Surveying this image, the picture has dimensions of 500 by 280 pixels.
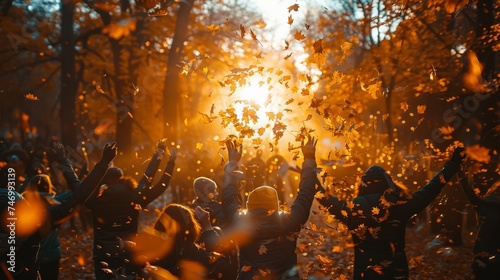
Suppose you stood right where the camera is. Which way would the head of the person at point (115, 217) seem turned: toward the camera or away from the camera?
away from the camera

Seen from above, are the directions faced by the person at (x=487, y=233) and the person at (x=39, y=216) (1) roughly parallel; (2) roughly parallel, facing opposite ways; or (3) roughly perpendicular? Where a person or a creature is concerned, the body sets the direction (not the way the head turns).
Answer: roughly parallel

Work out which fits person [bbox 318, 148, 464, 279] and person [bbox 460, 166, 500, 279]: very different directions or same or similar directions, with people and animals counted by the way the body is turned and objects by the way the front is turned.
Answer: same or similar directions

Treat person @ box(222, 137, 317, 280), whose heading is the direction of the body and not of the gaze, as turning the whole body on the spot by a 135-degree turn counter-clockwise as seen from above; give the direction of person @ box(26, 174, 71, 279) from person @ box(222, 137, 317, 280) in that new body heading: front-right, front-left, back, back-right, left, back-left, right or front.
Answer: right

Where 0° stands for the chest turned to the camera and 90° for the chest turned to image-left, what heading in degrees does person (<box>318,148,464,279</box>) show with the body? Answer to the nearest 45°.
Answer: approximately 180°

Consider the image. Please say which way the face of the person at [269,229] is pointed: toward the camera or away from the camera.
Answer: away from the camera

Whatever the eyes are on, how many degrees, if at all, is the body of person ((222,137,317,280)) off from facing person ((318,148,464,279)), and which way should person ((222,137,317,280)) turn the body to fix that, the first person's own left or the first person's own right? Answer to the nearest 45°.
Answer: approximately 45° to the first person's own right

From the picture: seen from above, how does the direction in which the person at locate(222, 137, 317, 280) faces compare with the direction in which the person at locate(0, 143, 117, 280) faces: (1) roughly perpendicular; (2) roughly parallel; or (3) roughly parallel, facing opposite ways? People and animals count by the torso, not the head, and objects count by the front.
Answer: roughly parallel

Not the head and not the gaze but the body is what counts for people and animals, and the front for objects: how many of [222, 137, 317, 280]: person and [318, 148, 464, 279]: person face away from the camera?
2

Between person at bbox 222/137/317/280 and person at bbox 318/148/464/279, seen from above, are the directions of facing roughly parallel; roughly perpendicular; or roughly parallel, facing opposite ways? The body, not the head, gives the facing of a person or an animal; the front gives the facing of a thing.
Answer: roughly parallel

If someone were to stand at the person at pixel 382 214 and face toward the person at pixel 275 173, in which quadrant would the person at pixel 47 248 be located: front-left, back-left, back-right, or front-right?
front-left

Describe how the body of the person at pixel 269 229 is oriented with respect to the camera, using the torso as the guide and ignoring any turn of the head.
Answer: away from the camera

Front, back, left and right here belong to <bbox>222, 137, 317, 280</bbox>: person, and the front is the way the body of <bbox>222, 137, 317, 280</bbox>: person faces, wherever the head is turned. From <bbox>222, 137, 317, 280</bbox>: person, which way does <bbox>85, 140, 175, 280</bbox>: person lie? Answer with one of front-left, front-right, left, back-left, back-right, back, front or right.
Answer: front-left

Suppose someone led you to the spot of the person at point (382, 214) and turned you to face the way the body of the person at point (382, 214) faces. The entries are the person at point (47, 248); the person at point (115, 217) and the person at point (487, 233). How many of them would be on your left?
2

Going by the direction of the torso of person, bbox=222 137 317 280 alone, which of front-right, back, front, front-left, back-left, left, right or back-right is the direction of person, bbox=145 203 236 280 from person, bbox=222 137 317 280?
left

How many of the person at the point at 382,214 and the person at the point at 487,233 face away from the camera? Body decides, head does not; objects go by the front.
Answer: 2

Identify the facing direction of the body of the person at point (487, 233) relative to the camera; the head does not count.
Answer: away from the camera
